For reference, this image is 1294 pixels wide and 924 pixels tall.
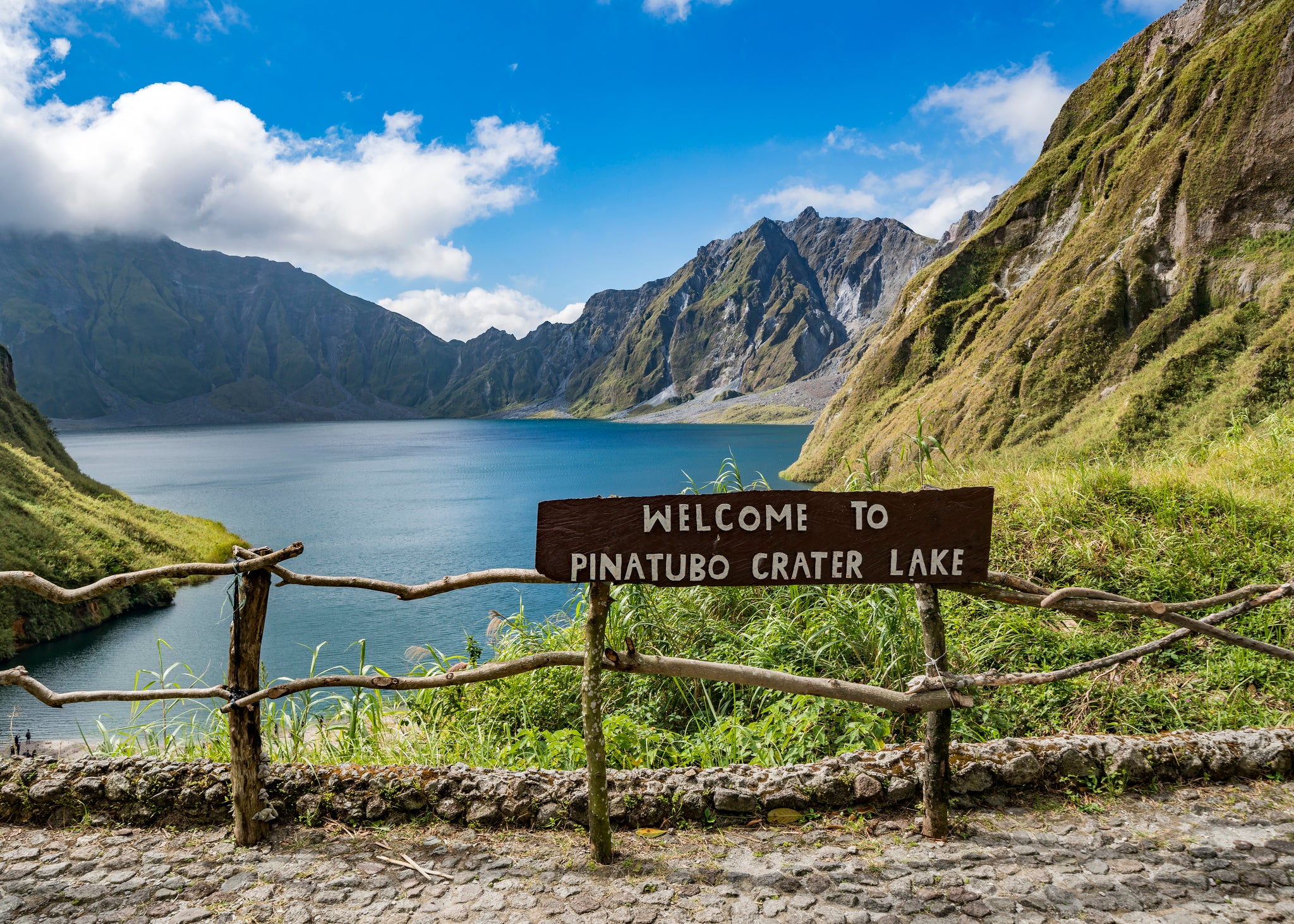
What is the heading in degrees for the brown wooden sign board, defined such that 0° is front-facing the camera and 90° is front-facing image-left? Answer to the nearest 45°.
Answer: approximately 0°
